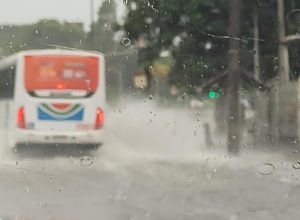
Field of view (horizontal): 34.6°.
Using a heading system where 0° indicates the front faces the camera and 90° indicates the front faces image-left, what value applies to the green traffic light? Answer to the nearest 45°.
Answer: approximately 0°

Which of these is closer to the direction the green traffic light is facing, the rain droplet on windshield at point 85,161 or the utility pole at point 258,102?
the rain droplet on windshield

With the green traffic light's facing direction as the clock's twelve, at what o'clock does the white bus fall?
The white bus is roughly at 1 o'clock from the green traffic light.

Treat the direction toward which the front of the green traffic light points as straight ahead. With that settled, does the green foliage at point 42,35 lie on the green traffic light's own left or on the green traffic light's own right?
on the green traffic light's own right
